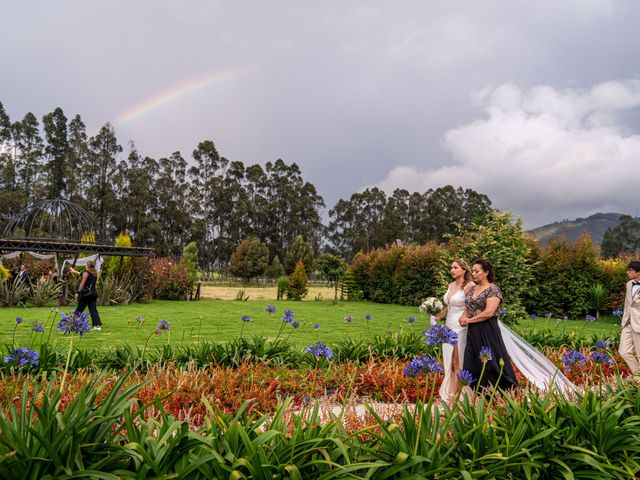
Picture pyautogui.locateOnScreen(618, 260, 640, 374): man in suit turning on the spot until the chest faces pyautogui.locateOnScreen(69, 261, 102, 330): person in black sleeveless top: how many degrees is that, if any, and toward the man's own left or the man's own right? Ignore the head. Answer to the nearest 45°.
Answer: approximately 45° to the man's own right

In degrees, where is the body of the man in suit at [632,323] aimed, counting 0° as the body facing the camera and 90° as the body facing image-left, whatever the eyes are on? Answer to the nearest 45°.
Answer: approximately 45°

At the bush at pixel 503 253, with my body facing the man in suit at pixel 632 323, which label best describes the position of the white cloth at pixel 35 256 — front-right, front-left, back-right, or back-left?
back-right

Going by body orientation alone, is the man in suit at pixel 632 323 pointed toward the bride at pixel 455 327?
yes

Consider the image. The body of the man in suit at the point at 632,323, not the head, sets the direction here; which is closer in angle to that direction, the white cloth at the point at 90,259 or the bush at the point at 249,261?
the white cloth

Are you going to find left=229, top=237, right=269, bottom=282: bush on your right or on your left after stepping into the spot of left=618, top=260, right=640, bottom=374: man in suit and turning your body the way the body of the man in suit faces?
on your right

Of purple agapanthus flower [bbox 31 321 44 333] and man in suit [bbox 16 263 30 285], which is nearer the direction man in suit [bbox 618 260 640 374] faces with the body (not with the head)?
the purple agapanthus flower

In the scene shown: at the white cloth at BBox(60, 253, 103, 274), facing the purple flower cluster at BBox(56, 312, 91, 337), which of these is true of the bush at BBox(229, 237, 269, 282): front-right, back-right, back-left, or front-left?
back-left

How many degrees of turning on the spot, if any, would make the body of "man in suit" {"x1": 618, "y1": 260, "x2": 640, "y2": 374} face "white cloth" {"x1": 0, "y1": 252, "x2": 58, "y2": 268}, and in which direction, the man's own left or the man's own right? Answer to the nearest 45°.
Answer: approximately 45° to the man's own right
